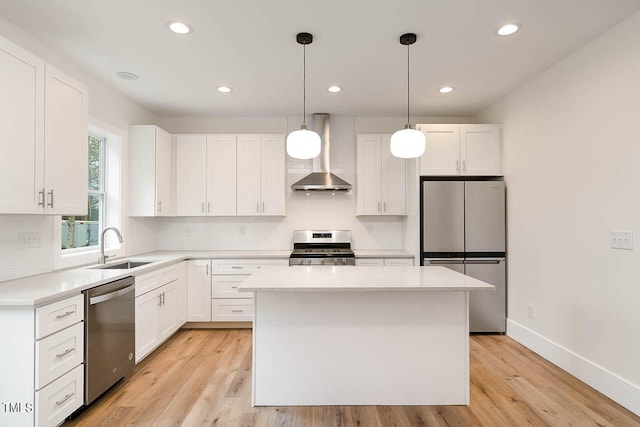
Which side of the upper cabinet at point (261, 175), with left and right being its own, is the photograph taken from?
front

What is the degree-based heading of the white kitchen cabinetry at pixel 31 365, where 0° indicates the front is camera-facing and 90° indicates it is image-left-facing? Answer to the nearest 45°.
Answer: approximately 315°

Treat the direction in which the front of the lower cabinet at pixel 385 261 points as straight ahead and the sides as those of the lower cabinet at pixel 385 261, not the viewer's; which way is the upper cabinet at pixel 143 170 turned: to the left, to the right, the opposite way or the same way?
to the left

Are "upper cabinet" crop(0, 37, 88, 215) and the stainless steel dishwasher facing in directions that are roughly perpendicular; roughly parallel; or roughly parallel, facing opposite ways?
roughly parallel

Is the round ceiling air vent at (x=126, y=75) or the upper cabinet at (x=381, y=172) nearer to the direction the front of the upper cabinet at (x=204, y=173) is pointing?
the round ceiling air vent

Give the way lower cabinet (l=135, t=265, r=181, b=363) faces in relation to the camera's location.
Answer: facing the viewer and to the right of the viewer

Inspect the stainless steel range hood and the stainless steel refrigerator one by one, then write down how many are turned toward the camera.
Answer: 2

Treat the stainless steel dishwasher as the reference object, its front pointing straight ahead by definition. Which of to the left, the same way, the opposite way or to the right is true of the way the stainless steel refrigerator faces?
to the right

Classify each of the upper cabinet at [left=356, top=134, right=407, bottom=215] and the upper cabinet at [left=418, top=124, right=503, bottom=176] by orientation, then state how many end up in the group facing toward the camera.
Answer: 2

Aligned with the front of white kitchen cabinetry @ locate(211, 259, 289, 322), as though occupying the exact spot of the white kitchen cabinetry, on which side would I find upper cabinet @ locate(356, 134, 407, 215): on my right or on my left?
on my left

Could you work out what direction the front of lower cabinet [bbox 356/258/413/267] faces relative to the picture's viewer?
facing the viewer

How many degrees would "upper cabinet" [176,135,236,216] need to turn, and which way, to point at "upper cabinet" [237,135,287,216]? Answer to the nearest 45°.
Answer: approximately 90° to its left

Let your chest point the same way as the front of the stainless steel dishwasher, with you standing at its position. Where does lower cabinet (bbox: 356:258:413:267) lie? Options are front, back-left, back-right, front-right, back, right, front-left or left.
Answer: front-left

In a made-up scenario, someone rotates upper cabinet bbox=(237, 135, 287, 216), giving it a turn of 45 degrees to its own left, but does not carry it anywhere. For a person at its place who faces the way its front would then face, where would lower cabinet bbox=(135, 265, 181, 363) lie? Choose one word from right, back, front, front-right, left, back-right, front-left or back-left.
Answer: right

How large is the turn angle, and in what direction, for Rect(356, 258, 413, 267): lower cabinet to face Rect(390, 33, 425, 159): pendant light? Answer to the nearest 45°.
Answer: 0° — it already faces it

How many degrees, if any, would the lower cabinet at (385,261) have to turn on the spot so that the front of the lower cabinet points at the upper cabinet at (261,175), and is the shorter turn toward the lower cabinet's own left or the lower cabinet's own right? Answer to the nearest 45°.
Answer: approximately 90° to the lower cabinet's own right
